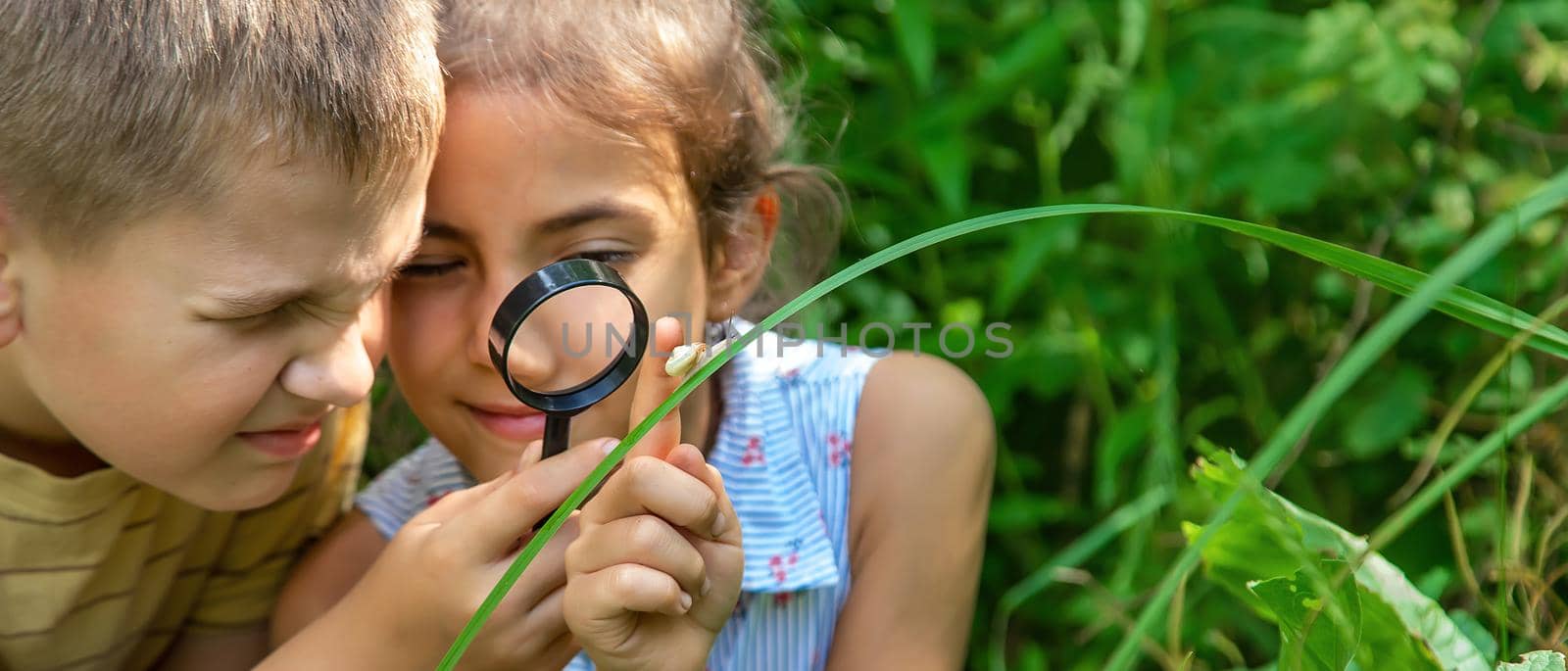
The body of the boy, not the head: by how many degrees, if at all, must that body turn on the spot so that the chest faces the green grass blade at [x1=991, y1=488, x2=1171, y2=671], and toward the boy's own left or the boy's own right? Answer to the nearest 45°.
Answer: approximately 45° to the boy's own left

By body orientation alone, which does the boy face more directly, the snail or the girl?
the snail

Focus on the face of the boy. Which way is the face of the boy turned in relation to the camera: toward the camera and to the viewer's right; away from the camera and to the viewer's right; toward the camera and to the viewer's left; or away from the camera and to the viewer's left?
toward the camera and to the viewer's right

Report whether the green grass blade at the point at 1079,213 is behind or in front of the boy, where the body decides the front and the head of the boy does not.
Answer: in front

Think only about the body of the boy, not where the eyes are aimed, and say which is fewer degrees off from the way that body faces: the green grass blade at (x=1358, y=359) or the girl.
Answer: the green grass blade

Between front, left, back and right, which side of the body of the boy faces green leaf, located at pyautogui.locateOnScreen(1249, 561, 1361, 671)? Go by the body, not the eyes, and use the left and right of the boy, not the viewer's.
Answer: left

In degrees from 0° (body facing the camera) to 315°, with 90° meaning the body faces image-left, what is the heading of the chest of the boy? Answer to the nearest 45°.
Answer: approximately 315°

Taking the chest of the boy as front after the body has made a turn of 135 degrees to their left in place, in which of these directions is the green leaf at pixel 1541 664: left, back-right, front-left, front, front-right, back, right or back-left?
back-right
